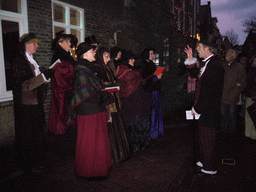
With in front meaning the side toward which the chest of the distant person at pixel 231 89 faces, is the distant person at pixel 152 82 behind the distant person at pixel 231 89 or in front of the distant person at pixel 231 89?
in front

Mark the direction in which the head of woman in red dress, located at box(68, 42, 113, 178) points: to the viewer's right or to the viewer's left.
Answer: to the viewer's right

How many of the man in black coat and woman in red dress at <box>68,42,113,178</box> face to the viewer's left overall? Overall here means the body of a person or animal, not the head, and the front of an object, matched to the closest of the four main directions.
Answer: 1

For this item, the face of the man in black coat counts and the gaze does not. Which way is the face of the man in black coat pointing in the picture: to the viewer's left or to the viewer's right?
to the viewer's left

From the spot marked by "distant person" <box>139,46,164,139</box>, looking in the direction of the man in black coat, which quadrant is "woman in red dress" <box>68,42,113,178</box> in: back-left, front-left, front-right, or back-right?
front-right

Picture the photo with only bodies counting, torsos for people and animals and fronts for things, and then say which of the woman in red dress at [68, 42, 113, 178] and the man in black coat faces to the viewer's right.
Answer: the woman in red dress

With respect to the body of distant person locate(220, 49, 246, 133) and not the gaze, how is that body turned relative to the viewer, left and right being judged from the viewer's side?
facing the viewer and to the left of the viewer

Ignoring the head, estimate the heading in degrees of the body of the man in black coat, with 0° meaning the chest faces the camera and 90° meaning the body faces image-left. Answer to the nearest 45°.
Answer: approximately 90°

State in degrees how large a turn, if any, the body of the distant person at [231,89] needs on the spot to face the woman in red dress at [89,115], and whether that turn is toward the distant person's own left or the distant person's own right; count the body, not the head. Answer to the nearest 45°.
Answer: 0° — they already face them
